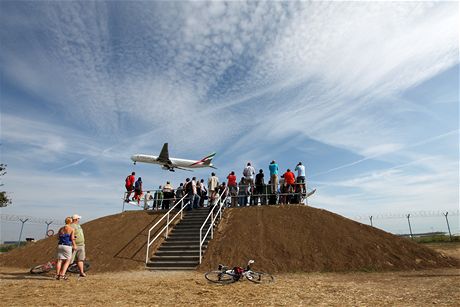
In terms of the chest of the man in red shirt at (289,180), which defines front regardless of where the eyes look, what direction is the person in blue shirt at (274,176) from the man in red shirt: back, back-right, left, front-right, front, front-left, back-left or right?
left

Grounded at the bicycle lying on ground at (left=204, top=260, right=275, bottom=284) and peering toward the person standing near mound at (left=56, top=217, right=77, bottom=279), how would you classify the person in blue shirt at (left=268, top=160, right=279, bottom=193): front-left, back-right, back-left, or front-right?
back-right

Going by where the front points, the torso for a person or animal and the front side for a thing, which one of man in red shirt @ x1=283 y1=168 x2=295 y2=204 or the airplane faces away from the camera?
the man in red shirt

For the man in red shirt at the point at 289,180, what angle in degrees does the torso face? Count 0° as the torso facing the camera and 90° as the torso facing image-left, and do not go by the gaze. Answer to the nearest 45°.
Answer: approximately 180°

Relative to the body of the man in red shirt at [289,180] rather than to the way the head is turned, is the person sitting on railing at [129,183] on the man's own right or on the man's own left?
on the man's own left

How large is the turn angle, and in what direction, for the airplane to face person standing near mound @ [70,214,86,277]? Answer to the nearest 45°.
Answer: approximately 90° to its left

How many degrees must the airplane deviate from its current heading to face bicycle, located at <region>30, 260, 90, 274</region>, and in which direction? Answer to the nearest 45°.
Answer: approximately 90° to its left

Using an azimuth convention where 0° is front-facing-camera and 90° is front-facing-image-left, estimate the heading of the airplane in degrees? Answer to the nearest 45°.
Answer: approximately 90°

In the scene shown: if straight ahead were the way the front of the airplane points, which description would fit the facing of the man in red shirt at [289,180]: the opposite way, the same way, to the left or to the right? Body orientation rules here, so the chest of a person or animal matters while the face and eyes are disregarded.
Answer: to the right

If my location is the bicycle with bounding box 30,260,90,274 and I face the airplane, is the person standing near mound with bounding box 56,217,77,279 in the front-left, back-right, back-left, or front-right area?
back-right

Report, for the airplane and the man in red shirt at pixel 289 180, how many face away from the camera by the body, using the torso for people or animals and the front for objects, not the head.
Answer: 1

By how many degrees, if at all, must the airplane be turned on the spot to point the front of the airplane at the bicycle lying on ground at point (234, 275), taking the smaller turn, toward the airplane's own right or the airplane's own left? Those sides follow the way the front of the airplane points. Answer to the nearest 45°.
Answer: approximately 90° to the airplane's own left
